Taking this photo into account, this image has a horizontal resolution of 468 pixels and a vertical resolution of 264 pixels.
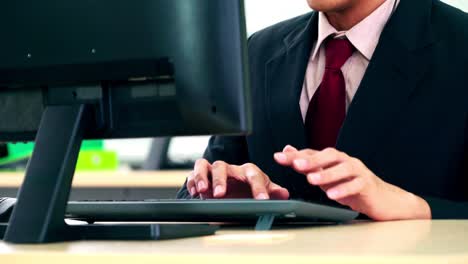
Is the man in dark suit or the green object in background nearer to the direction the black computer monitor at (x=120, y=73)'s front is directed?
the man in dark suit

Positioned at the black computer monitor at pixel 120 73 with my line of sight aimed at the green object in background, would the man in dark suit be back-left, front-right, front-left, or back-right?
front-right

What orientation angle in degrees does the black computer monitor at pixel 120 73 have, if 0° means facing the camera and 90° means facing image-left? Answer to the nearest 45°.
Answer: approximately 225°

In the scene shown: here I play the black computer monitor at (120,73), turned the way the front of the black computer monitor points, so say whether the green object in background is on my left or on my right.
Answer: on my left

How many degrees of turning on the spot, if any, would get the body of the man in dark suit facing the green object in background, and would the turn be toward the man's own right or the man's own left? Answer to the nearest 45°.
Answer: approximately 90° to the man's own right

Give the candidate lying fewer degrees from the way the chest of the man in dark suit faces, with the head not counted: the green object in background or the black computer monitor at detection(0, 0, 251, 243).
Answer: the black computer monitor

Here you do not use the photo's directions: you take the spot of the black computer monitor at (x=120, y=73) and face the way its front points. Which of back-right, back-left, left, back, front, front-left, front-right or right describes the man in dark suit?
front

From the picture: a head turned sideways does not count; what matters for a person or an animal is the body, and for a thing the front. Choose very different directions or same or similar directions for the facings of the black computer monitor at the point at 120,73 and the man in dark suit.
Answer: very different directions

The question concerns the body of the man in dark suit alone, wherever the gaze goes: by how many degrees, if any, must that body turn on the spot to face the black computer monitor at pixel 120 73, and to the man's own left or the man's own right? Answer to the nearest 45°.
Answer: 0° — they already face it
